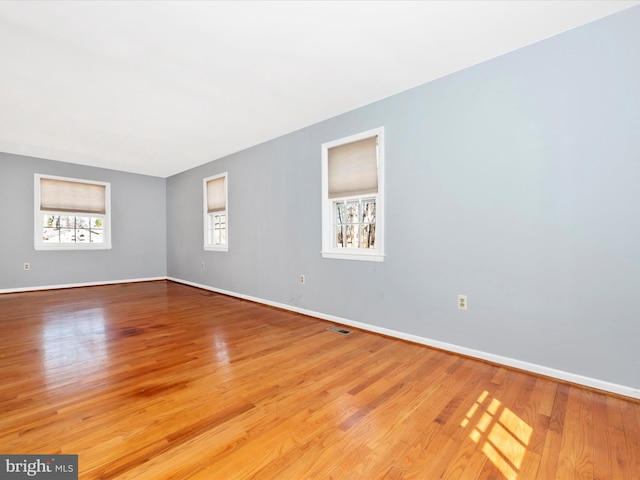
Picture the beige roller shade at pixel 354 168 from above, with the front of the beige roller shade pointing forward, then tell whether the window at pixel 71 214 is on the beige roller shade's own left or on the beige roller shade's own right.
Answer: on the beige roller shade's own right

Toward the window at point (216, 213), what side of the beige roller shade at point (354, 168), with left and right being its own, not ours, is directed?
right

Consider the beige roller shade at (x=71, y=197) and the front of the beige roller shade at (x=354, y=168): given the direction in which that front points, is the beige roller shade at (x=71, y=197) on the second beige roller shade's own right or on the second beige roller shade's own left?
on the second beige roller shade's own right

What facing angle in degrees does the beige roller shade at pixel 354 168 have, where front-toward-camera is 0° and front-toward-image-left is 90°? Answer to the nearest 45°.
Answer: approximately 45°
